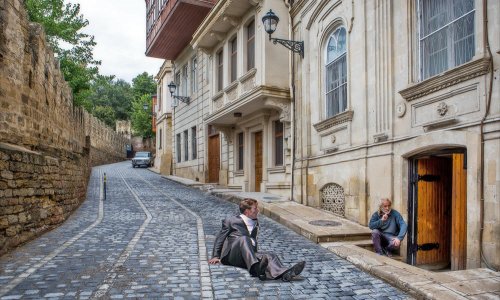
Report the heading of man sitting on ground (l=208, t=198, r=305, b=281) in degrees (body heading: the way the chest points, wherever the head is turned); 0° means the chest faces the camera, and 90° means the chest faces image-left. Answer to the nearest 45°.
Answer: approximately 315°

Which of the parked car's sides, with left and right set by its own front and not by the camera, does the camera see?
front

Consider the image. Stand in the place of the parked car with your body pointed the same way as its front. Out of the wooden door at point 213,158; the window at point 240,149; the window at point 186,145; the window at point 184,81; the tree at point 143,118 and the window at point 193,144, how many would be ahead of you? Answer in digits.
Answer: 5

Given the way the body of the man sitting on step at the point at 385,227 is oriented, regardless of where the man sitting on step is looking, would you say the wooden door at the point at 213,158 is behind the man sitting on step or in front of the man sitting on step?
behind

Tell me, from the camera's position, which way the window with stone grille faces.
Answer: facing the viewer and to the left of the viewer

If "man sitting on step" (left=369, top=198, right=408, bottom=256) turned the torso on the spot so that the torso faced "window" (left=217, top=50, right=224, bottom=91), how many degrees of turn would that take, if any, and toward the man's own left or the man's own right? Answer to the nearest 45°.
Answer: approximately 135° to the man's own right

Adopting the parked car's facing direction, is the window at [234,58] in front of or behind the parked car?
in front

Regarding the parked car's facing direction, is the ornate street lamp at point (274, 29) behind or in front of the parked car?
in front

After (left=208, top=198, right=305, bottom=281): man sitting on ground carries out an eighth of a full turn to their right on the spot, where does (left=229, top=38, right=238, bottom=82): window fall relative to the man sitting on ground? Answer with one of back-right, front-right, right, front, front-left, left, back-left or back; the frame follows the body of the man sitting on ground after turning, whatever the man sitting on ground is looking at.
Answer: back
